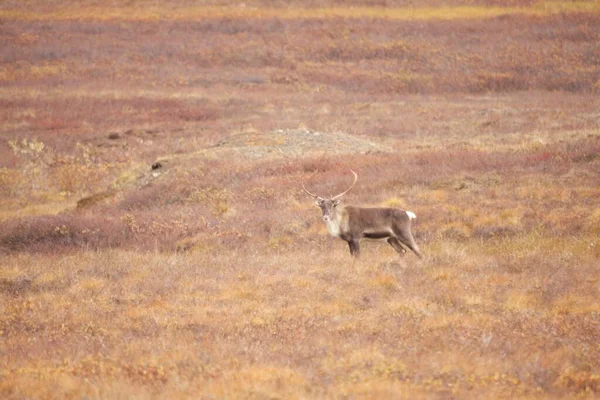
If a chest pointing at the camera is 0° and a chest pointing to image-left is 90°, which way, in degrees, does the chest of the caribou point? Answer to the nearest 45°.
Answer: approximately 90°
